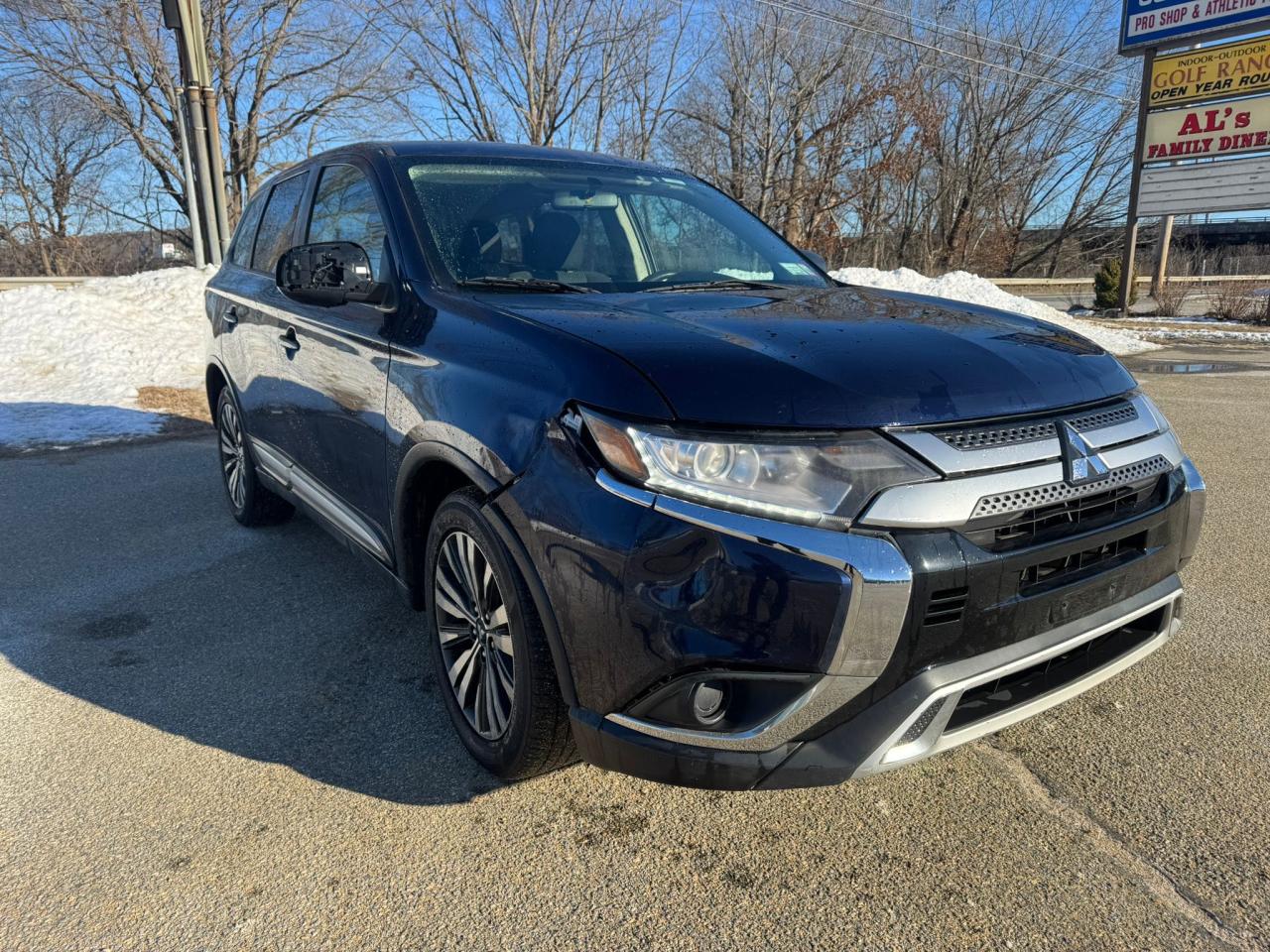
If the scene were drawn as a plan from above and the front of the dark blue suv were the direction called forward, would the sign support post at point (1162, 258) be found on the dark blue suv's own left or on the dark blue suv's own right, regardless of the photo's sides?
on the dark blue suv's own left

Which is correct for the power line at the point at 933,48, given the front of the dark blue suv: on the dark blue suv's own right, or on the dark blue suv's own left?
on the dark blue suv's own left

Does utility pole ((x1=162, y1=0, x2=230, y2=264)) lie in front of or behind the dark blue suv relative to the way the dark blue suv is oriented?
behind

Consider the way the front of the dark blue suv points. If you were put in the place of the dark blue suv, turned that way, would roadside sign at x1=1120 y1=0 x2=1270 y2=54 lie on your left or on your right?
on your left

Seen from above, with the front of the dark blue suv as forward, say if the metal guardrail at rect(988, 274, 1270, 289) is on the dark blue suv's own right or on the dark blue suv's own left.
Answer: on the dark blue suv's own left

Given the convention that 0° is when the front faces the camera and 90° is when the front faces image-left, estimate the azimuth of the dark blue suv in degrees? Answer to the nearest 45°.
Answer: approximately 315°

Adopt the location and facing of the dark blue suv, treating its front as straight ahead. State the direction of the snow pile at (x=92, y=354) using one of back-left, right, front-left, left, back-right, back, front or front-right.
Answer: back

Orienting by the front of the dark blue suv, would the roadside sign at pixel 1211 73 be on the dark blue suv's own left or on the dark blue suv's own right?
on the dark blue suv's own left
